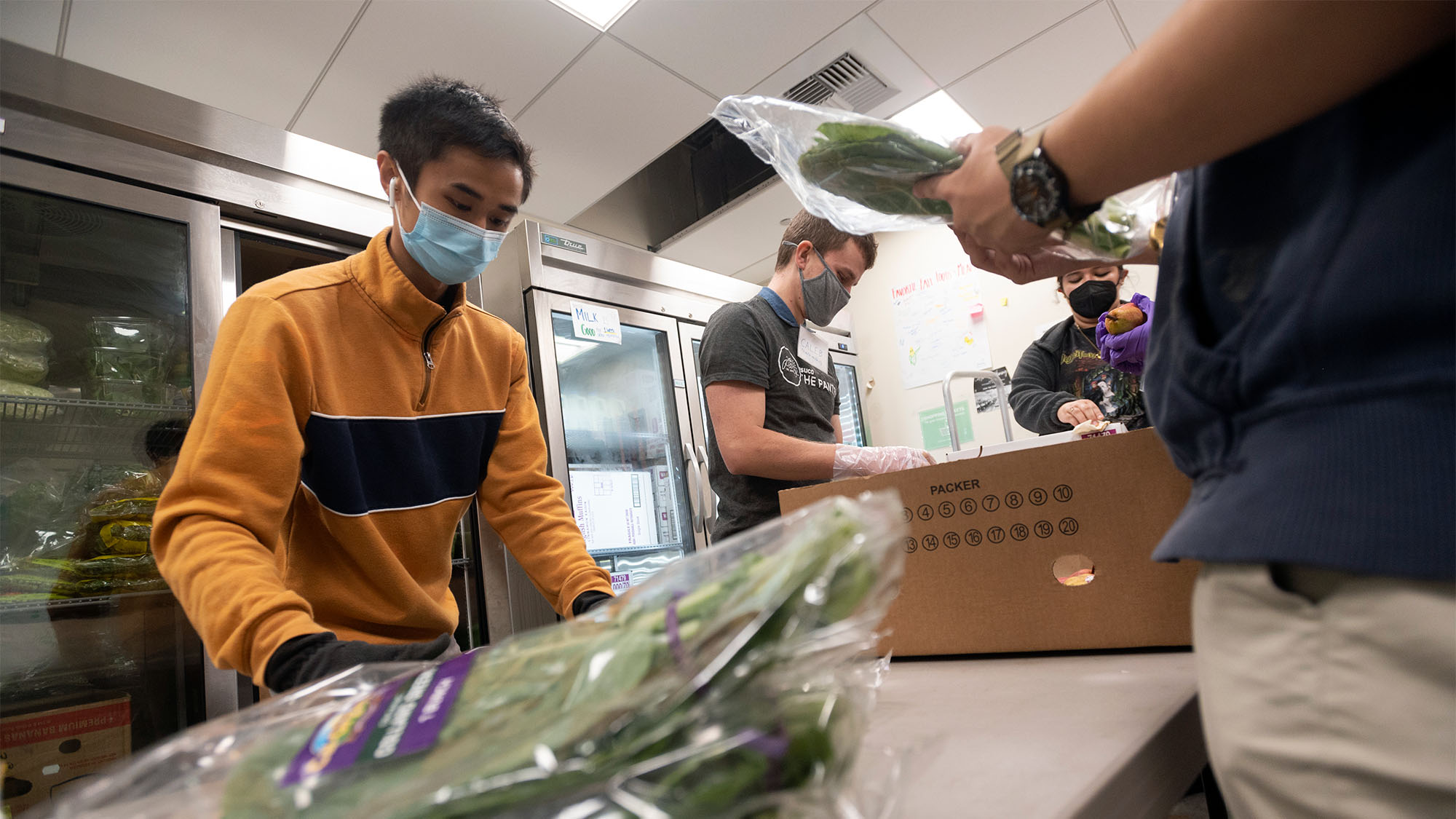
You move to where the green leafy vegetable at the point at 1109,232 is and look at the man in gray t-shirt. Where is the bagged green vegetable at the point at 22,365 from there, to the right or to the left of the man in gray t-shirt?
left

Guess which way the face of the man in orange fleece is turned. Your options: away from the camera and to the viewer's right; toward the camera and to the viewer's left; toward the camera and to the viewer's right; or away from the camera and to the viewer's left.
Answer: toward the camera and to the viewer's right

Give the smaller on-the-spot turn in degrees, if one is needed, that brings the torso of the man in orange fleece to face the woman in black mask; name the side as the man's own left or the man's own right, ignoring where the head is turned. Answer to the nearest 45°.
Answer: approximately 45° to the man's own left

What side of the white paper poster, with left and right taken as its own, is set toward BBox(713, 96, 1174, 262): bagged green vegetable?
front

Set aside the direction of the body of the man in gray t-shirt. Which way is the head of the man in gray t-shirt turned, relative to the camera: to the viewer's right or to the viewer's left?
to the viewer's right

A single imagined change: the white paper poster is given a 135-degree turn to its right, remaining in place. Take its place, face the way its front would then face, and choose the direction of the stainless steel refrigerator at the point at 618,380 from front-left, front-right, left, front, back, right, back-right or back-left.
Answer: left

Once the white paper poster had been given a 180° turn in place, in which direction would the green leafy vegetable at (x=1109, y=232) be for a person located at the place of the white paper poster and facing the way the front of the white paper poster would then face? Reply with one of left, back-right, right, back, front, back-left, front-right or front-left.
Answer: back

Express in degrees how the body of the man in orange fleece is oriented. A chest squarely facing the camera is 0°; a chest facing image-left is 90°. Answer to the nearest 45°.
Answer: approximately 315°

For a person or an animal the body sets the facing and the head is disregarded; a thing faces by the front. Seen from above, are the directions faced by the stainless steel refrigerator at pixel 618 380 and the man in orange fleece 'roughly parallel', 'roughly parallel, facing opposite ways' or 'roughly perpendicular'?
roughly parallel

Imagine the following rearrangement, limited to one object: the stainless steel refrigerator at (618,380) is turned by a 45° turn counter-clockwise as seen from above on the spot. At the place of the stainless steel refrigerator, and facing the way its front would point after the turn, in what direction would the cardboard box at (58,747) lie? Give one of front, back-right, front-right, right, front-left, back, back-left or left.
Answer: back-right

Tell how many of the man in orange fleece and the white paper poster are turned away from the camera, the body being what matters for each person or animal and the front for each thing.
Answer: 0

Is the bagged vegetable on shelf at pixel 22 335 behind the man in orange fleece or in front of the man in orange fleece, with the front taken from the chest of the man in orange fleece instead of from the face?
behind

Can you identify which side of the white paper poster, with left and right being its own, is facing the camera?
front

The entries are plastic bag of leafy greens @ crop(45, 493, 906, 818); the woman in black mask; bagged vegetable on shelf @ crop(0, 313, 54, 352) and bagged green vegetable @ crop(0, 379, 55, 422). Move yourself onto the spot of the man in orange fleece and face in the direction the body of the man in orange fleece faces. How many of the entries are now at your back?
2

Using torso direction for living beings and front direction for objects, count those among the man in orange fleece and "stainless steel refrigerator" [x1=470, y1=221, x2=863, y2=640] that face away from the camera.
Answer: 0

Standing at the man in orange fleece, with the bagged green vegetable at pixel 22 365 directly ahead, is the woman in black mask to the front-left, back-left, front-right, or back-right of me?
back-right
